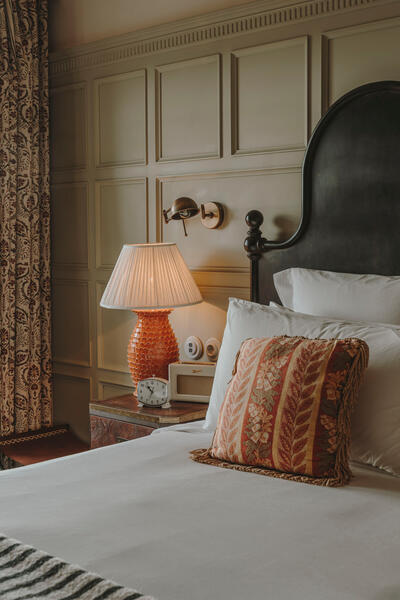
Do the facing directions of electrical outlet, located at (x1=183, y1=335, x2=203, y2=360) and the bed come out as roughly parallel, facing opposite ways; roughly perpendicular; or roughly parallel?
roughly parallel

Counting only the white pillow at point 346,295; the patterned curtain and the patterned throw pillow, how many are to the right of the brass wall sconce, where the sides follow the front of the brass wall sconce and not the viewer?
1

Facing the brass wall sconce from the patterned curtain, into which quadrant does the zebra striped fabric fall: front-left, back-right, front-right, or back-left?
front-right

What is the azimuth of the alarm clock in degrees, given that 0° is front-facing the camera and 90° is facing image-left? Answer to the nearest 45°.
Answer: approximately 0°

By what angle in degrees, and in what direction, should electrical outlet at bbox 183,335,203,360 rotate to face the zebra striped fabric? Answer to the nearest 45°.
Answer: approximately 45° to its left

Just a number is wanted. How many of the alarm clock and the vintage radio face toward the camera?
2

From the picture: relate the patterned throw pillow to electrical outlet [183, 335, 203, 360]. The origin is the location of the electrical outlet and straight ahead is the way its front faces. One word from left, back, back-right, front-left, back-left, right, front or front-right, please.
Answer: front-left

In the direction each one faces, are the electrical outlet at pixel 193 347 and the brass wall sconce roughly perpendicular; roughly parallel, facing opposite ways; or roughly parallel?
roughly parallel

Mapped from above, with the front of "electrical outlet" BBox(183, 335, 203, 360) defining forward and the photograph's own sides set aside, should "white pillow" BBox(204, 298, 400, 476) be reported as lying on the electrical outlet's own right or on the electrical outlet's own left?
on the electrical outlet's own left

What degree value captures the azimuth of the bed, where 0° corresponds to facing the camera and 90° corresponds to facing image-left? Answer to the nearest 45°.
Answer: approximately 45°

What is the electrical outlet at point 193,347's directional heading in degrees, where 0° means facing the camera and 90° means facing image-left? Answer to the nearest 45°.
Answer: approximately 45°

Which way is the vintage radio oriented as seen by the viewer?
toward the camera

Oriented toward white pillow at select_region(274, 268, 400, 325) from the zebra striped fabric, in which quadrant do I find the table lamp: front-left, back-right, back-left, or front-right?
front-left

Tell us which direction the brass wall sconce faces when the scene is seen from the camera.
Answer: facing the viewer and to the left of the viewer
